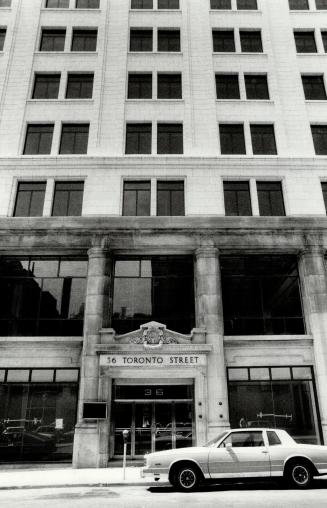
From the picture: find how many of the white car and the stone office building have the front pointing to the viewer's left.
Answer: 1

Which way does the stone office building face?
toward the camera

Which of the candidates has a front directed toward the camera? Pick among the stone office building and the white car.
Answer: the stone office building

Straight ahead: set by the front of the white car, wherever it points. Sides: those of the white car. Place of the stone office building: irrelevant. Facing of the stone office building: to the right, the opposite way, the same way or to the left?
to the left

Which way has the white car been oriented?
to the viewer's left
